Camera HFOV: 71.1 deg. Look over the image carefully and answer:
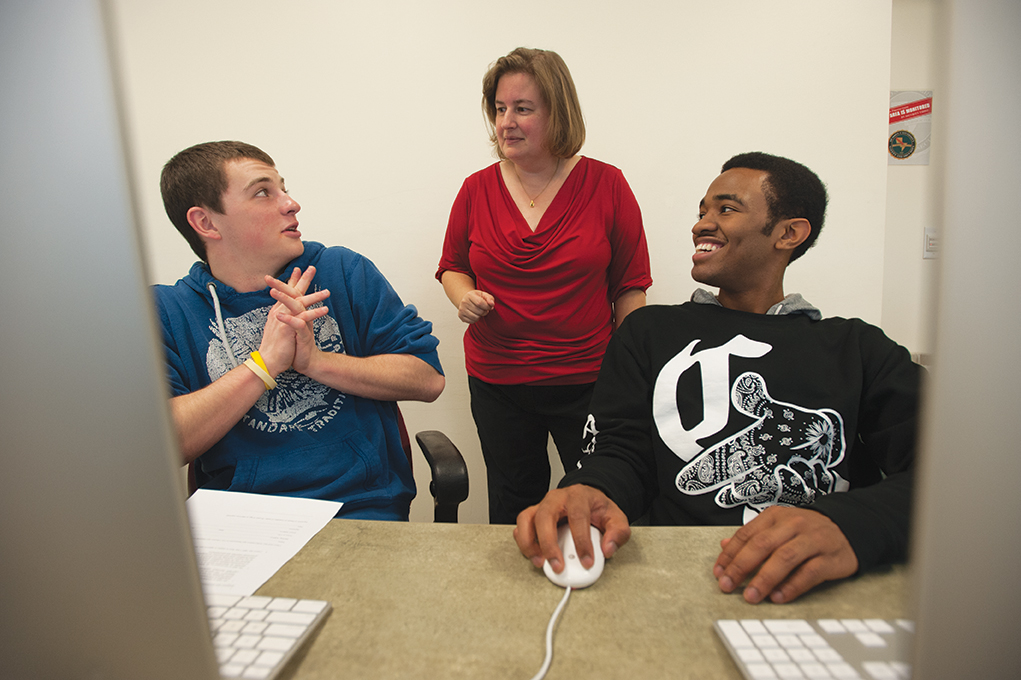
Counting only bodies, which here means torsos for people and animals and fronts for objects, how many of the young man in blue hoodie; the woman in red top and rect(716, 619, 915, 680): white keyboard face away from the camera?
1

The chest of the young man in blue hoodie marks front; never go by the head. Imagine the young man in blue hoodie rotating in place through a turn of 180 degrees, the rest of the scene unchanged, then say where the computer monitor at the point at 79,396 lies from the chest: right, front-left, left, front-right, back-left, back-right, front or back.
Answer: back

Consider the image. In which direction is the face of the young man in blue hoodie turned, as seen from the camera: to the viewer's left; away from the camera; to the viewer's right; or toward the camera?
to the viewer's right

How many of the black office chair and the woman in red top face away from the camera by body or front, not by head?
0

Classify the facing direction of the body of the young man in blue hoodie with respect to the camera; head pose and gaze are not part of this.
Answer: toward the camera

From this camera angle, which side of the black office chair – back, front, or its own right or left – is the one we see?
front

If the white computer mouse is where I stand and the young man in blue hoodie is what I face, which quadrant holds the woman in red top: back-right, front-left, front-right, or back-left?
front-right

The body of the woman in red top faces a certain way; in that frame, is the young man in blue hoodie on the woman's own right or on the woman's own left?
on the woman's own right

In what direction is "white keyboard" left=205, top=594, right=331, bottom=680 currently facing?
away from the camera

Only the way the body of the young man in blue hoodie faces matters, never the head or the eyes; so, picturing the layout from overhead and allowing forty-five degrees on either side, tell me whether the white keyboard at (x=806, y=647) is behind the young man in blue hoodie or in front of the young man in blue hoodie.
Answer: in front

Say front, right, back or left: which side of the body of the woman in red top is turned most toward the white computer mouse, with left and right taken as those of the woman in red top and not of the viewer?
front

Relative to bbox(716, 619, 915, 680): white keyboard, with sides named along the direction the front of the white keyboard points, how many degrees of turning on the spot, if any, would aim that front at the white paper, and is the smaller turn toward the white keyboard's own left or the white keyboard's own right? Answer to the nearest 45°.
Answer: approximately 90° to the white keyboard's own left
